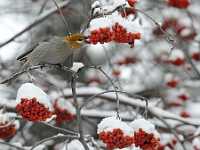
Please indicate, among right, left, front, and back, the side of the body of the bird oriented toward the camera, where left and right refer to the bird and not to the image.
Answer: right

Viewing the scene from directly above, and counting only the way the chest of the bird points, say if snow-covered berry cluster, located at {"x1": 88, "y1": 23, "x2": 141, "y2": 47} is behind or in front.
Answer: in front
